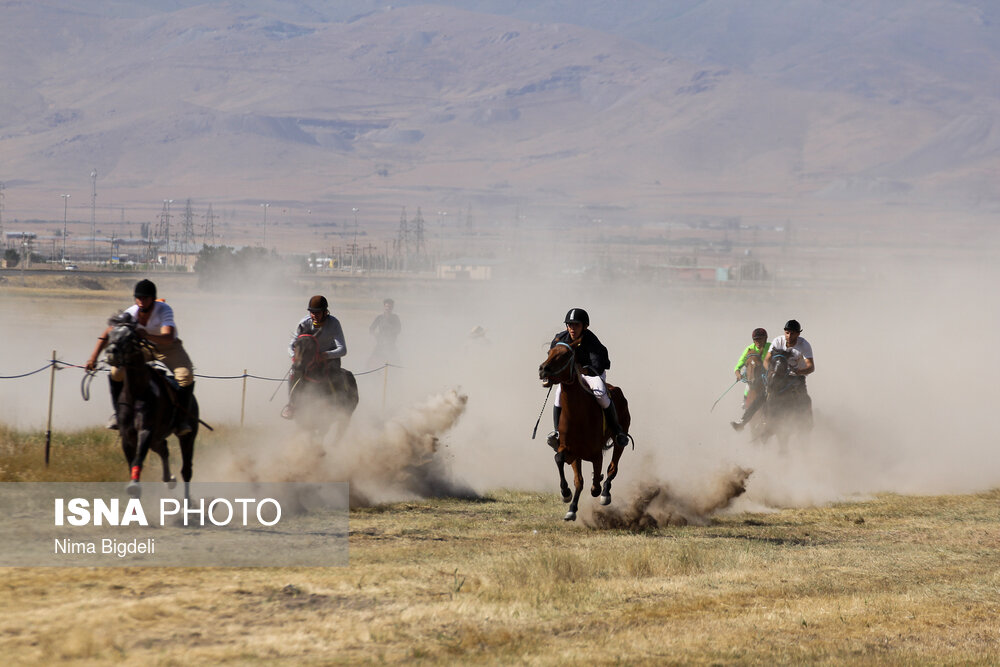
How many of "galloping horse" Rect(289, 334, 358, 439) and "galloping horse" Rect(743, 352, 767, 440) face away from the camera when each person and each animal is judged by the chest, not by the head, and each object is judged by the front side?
0

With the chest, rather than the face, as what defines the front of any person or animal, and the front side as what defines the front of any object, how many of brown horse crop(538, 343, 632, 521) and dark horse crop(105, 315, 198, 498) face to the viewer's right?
0

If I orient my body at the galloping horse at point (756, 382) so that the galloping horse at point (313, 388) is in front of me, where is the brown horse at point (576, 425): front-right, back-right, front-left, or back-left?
front-left

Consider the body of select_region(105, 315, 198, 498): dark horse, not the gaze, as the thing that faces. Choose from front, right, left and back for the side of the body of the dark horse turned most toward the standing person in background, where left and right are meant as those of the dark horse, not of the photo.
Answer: back

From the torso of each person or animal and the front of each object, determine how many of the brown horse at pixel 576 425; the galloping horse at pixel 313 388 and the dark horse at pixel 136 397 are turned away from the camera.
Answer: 0

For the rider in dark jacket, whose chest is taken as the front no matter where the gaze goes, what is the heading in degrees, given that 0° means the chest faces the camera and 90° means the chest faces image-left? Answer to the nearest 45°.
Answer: approximately 45°

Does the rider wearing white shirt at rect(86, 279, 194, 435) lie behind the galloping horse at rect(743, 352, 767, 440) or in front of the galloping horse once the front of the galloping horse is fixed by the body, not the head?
in front

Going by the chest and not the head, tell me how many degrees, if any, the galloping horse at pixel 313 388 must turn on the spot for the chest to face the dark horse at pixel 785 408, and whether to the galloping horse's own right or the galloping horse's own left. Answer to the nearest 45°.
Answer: approximately 135° to the galloping horse's own left

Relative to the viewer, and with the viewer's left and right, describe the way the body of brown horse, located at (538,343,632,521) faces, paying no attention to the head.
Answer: facing the viewer and to the left of the viewer

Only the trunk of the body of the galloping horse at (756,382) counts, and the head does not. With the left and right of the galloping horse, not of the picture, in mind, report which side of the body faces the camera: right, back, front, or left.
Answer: front

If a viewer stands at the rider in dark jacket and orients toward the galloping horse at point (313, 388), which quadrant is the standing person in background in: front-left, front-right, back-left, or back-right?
front-right

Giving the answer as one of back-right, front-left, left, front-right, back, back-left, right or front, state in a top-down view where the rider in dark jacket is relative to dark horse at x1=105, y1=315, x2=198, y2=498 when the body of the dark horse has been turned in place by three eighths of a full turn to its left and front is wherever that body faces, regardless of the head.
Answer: front

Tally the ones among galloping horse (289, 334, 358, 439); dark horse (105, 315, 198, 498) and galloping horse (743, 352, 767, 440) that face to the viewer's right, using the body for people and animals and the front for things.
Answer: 0

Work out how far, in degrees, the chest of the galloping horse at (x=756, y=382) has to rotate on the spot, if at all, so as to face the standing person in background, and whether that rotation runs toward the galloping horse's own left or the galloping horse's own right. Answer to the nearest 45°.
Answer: approximately 135° to the galloping horse's own right
